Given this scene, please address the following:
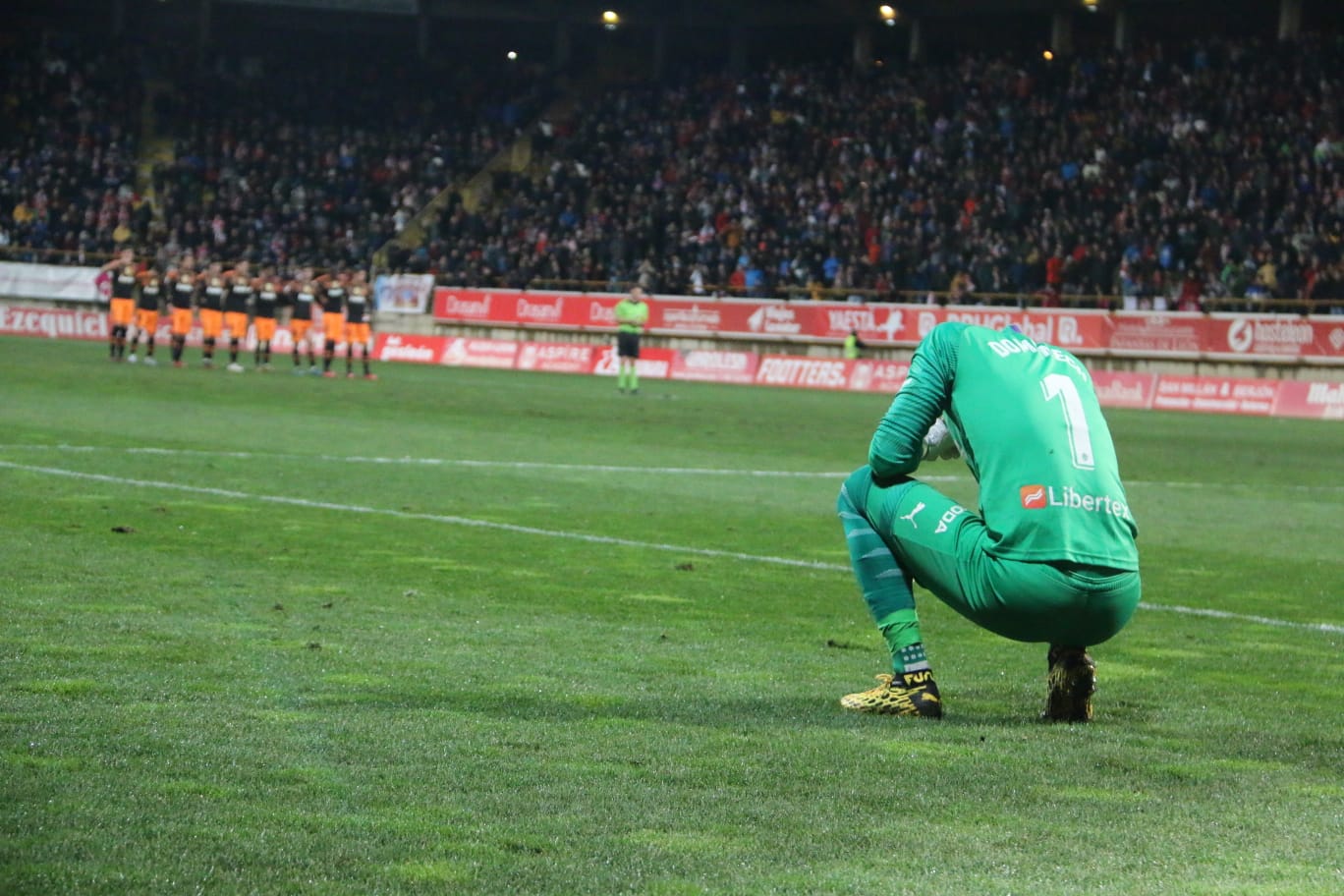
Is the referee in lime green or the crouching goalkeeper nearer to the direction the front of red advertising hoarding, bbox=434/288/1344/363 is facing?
the crouching goalkeeper

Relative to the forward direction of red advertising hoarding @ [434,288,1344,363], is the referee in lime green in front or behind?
in front

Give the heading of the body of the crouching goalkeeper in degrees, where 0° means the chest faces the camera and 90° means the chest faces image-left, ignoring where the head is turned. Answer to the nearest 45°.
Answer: approximately 135°

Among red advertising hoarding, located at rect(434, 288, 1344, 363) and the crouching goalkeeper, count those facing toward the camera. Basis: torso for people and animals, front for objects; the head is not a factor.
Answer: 1
